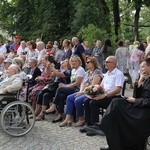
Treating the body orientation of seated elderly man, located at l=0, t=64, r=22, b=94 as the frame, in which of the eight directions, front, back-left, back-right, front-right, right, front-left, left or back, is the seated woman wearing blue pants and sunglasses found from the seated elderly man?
back

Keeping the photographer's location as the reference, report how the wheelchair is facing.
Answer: facing to the left of the viewer

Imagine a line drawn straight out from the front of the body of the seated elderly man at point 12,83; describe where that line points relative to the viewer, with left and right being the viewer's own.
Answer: facing to the left of the viewer
